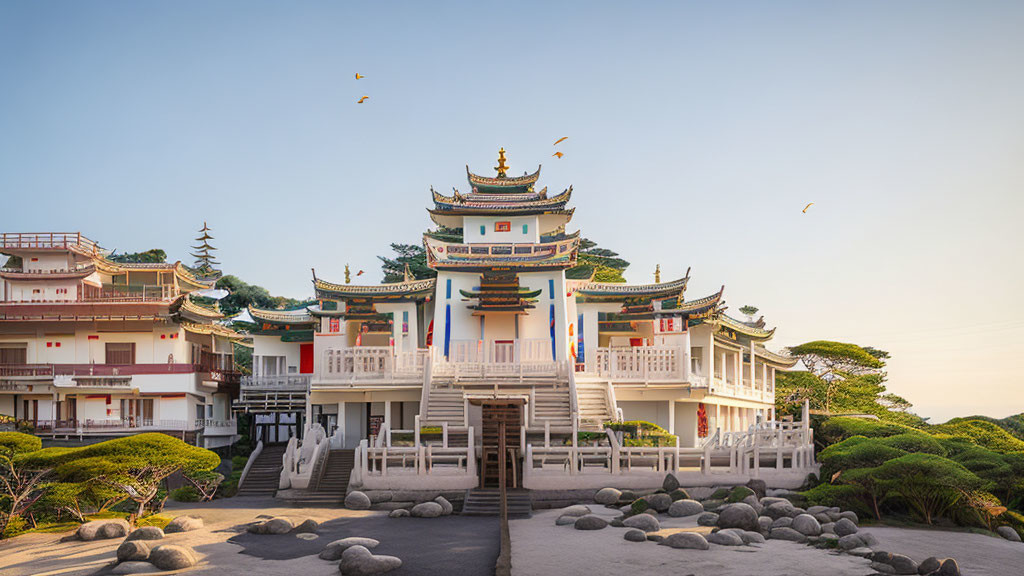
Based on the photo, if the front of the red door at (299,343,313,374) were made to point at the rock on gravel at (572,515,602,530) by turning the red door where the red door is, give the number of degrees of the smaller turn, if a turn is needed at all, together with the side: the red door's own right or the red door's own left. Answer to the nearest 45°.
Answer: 0° — it already faces it

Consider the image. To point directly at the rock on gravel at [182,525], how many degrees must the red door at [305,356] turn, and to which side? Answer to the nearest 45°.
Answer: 0° — it already faces it

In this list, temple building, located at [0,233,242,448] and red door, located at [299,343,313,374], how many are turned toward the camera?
2

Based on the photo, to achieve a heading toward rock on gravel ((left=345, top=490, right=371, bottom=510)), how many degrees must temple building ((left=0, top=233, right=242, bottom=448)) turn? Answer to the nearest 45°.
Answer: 0° — it already faces it

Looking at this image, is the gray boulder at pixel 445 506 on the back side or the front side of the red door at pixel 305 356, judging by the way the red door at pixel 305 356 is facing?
on the front side

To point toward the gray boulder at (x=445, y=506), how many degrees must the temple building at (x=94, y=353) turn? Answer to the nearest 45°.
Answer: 0° — it already faces it

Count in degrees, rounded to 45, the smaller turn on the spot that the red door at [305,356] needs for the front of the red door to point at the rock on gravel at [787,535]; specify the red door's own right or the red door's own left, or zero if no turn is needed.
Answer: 0° — it already faces it

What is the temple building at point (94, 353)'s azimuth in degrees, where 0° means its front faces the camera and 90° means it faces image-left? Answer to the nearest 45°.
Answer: approximately 0°

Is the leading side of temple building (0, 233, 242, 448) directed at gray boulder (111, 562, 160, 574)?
yes

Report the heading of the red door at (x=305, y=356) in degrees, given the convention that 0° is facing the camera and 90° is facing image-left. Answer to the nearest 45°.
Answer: approximately 0°

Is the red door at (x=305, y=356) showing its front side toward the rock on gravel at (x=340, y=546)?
yes

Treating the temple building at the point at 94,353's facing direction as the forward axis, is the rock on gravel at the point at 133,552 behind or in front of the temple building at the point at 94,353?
in front
